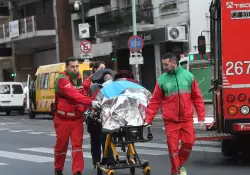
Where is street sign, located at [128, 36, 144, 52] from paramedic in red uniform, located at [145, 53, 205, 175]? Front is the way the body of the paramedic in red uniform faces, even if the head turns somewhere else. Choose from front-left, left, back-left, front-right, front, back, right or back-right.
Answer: back

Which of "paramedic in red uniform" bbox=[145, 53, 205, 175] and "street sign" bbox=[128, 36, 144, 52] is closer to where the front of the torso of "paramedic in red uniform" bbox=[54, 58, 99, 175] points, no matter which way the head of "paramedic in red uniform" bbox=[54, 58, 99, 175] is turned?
the paramedic in red uniform

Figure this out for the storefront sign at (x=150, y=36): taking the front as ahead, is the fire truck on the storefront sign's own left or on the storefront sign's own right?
on the storefront sign's own left

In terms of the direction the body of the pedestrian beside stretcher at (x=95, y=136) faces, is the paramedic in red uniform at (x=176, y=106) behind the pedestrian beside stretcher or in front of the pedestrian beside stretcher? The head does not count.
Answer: in front

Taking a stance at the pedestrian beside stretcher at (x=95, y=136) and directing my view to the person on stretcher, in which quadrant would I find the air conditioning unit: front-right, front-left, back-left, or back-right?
back-left

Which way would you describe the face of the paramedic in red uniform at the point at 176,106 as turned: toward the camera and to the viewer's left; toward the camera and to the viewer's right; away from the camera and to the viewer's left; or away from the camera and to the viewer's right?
toward the camera and to the viewer's left

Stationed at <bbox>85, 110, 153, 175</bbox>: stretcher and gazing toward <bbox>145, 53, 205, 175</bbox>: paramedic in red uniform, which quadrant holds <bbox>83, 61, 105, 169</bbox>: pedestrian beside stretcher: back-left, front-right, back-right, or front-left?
back-left

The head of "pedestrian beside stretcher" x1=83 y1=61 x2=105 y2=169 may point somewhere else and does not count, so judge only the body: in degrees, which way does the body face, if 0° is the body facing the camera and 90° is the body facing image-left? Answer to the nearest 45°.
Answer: approximately 315°
